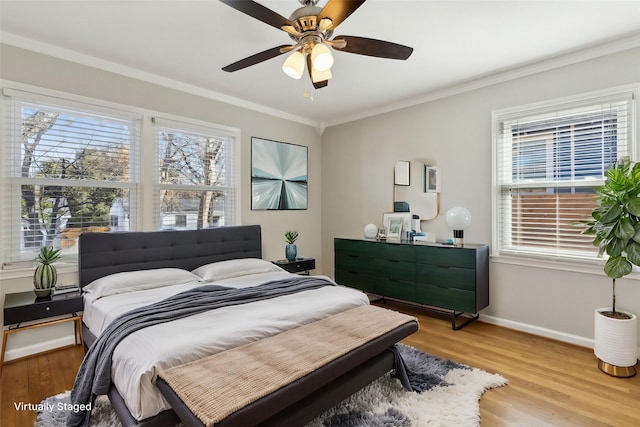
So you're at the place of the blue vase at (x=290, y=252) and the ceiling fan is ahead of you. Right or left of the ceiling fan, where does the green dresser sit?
left

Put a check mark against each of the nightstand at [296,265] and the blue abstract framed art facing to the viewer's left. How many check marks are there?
0

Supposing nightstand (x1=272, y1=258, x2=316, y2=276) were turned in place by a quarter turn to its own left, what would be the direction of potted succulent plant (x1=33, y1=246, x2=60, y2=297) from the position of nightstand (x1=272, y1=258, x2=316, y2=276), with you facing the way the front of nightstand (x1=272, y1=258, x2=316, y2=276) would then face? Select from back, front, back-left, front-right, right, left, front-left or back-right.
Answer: back

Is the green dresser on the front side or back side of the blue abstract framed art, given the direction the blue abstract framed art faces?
on the front side

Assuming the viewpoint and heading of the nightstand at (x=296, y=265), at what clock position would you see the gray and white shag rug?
The gray and white shag rug is roughly at 1 o'clock from the nightstand.

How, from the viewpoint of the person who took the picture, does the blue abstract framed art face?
facing the viewer and to the right of the viewer

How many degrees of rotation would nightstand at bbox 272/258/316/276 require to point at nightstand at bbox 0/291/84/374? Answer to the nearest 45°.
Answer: approximately 90° to its right

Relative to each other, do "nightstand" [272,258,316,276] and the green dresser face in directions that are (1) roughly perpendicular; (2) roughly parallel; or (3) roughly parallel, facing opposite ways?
roughly perpendicular

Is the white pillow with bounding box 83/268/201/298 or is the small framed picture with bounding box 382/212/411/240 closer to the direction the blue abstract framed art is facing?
the small framed picture

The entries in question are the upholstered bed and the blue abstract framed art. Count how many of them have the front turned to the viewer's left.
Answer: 0

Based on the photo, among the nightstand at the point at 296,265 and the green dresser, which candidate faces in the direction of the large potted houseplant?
the nightstand

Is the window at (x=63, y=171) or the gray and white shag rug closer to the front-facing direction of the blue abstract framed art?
the gray and white shag rug

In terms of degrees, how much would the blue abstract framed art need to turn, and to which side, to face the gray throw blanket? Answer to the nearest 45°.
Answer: approximately 45° to its right

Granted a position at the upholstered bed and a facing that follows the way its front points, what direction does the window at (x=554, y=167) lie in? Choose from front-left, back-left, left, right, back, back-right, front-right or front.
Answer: front-left
